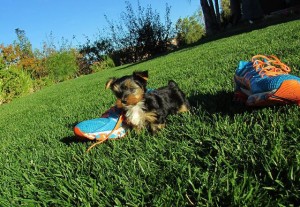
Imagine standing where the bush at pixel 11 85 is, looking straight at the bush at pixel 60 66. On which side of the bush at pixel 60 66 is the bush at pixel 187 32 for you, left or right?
right

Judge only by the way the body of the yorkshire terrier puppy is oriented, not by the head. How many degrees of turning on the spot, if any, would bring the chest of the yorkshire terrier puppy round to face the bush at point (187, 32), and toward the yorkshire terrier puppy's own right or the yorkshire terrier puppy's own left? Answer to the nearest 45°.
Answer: approximately 135° to the yorkshire terrier puppy's own right

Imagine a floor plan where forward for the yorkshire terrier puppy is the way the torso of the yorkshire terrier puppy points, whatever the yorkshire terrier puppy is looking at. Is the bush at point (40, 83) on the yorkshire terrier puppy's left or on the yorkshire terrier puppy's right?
on the yorkshire terrier puppy's right

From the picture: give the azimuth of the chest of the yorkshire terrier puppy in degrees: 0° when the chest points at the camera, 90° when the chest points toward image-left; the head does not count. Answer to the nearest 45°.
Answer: approximately 45°
